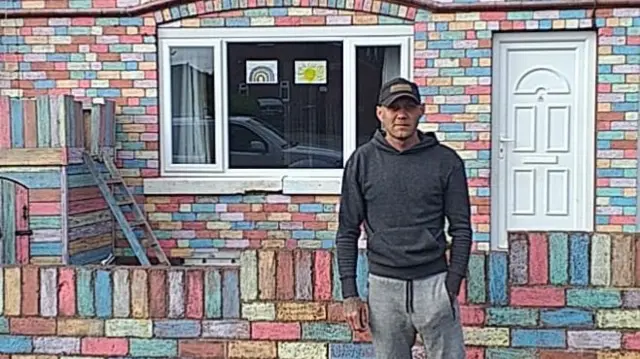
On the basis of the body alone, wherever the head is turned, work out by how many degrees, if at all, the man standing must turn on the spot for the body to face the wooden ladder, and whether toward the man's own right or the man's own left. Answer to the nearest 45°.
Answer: approximately 135° to the man's own right

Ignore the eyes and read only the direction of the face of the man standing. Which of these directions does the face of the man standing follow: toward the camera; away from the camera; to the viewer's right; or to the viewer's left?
toward the camera

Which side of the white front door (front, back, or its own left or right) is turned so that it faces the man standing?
front

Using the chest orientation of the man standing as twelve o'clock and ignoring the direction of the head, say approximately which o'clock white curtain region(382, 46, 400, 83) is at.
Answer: The white curtain is roughly at 6 o'clock from the man standing.

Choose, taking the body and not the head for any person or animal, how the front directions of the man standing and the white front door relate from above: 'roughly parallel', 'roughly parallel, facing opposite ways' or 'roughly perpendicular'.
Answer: roughly parallel

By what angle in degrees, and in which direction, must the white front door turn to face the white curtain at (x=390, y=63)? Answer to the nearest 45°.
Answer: approximately 90° to its right

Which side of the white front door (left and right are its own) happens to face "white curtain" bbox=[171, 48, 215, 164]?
right

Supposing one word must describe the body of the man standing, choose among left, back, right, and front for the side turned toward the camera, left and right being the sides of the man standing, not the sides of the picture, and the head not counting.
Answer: front

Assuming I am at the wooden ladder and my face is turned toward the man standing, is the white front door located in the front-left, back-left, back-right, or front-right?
front-left

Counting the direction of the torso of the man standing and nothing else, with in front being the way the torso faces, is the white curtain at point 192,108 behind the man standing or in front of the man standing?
behind

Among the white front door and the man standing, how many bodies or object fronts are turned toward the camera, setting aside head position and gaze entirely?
2

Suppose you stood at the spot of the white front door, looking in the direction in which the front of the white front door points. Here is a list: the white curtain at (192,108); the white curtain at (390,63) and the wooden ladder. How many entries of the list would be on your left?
0
